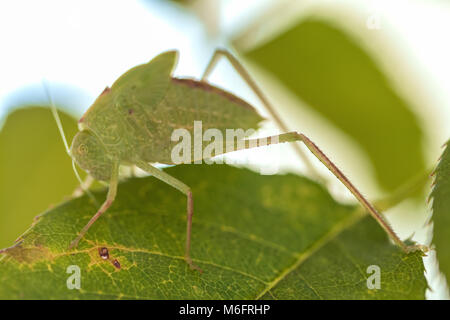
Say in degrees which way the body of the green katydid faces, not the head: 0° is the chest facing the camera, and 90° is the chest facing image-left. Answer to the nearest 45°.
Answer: approximately 90°

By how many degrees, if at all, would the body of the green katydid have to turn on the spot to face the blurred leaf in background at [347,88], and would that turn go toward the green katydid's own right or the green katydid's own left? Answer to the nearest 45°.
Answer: approximately 135° to the green katydid's own right

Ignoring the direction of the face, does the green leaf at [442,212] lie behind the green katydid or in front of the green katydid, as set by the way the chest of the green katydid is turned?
behind

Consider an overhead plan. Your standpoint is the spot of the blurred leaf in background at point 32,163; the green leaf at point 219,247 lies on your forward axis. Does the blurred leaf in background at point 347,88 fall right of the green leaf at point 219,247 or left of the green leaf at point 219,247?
left
